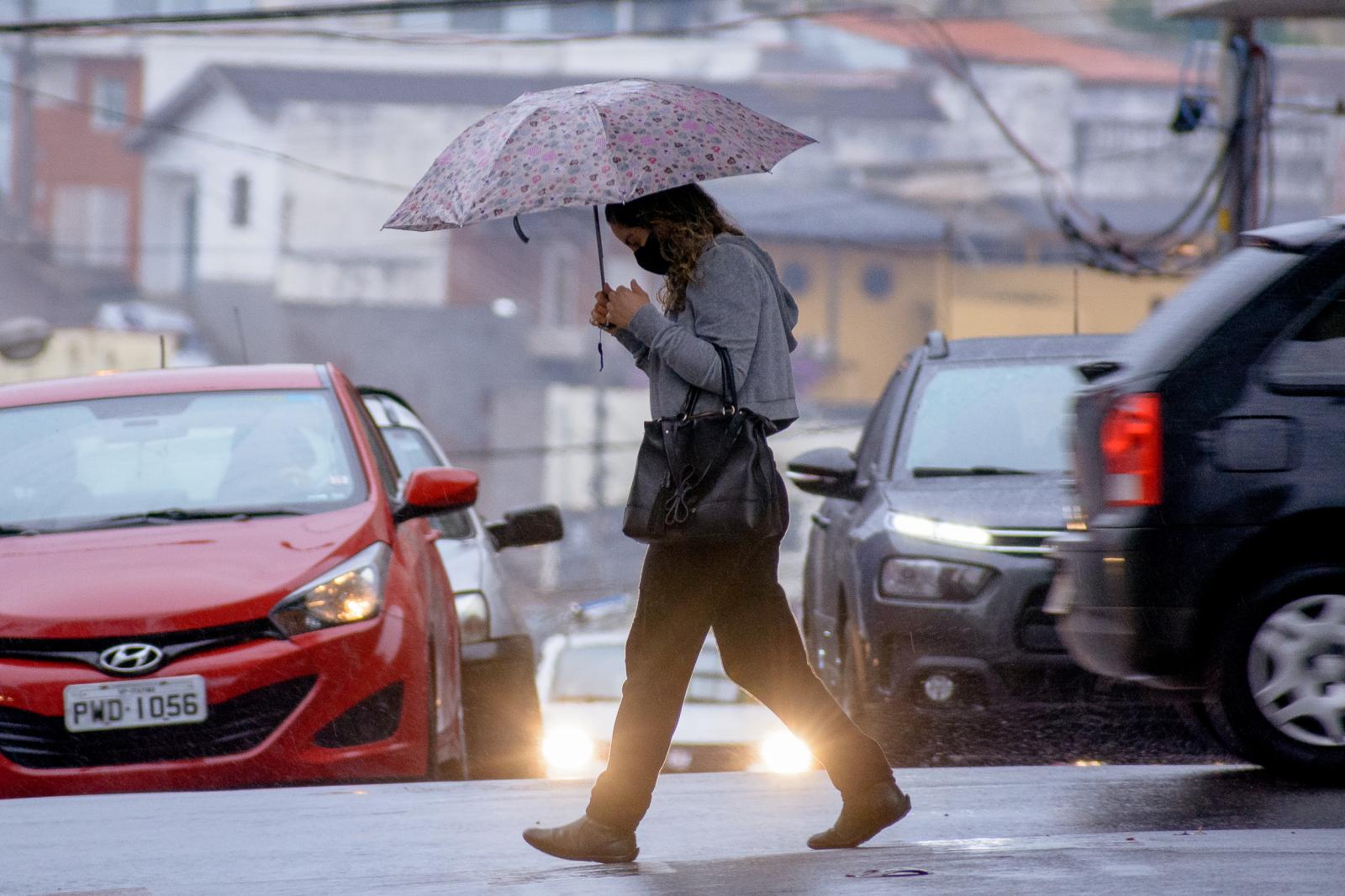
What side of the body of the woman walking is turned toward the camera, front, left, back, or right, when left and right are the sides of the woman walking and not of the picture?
left

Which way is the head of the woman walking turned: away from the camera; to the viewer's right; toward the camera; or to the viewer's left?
to the viewer's left

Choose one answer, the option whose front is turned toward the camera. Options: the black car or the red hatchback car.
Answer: the red hatchback car

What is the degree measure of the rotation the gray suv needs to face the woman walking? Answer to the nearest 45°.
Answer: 0° — it already faces them

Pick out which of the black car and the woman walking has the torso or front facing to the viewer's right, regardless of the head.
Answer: the black car

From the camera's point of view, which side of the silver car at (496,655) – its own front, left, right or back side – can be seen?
front

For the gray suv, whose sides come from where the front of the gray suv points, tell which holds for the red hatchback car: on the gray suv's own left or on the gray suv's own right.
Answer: on the gray suv's own right

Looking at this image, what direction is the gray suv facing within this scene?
toward the camera

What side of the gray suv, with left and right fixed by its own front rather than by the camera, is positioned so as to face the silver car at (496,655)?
right

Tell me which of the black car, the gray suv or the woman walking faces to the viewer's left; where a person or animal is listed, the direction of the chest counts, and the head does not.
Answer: the woman walking

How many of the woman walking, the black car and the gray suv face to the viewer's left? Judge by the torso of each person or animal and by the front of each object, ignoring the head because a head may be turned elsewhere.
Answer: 1

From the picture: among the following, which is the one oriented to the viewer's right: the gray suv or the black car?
the black car

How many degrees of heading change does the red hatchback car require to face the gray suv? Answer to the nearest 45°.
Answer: approximately 90° to its left

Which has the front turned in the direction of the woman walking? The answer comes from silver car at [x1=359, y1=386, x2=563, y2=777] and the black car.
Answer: the silver car
